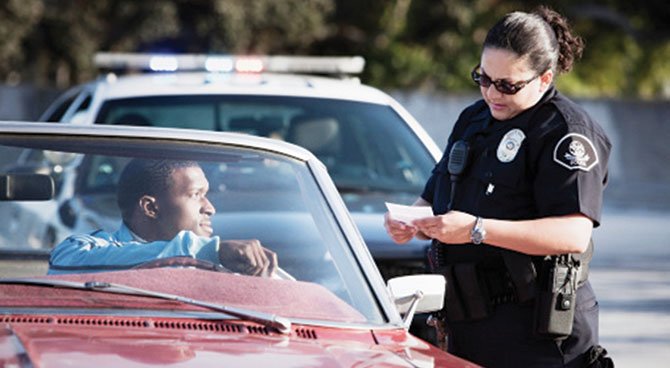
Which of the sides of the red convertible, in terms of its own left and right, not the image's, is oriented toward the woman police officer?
left

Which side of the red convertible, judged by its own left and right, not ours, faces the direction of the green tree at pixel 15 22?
back

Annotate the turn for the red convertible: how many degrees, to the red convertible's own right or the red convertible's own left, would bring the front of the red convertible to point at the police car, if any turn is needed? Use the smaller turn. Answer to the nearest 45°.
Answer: approximately 180°

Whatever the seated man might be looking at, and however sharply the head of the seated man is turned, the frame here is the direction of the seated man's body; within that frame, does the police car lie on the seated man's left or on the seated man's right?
on the seated man's left

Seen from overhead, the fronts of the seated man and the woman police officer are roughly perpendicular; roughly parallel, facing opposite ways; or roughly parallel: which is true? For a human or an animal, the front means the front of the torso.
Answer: roughly perpendicular

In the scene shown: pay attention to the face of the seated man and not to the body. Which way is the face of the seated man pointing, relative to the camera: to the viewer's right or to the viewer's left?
to the viewer's right

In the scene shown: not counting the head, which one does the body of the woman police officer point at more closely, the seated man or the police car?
the seated man
